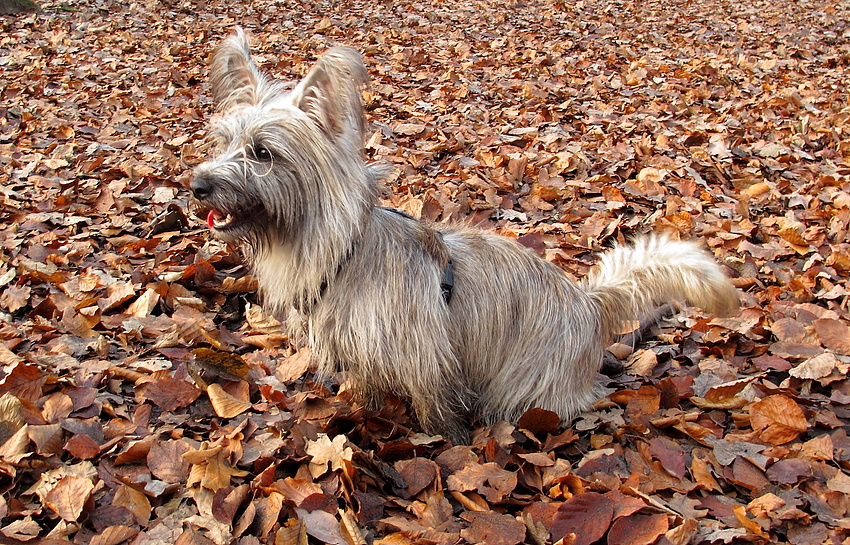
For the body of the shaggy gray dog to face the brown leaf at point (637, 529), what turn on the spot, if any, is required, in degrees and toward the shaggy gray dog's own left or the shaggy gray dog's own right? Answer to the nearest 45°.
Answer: approximately 135° to the shaggy gray dog's own left

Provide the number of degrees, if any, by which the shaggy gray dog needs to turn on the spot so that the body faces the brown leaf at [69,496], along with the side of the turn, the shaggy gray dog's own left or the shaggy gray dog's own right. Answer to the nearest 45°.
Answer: approximately 45° to the shaggy gray dog's own left

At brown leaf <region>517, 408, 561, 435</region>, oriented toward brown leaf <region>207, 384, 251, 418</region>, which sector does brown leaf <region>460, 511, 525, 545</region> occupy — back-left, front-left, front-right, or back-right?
front-left

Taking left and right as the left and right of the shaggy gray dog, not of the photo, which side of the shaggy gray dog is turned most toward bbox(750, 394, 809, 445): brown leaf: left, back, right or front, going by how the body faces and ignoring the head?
back

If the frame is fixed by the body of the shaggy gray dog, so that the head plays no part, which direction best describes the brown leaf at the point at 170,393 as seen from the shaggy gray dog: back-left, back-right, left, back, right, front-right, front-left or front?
front

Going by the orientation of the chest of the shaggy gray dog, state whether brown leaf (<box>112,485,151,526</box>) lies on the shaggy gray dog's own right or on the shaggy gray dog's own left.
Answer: on the shaggy gray dog's own left

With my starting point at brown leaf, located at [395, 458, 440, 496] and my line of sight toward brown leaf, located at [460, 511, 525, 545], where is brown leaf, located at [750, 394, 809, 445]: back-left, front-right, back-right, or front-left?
front-left

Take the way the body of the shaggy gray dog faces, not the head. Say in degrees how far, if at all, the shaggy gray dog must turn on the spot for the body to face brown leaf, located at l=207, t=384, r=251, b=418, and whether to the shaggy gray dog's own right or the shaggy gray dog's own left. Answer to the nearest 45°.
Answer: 0° — it already faces it

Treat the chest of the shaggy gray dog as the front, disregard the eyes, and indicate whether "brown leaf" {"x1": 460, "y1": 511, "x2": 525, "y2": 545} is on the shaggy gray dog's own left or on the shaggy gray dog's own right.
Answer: on the shaggy gray dog's own left

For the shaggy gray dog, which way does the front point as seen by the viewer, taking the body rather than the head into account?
to the viewer's left
